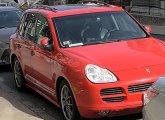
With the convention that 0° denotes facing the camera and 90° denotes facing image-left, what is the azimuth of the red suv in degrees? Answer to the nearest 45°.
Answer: approximately 315°

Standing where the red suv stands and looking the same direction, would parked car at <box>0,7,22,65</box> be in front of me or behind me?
behind
